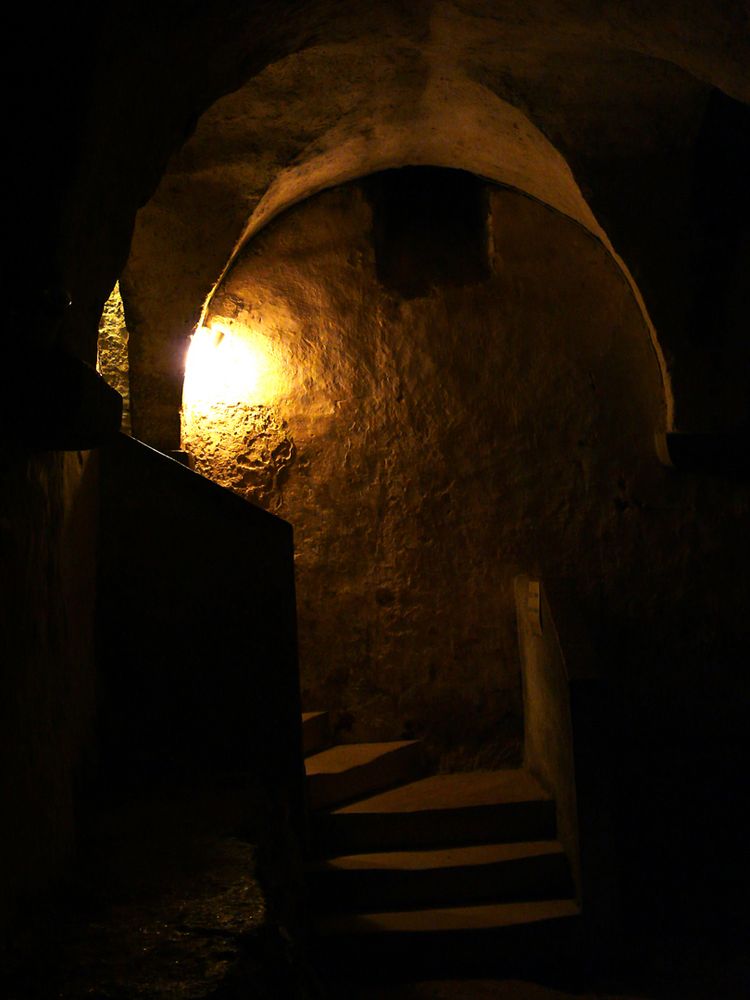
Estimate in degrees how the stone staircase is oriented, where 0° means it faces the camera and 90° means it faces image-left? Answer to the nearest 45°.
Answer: approximately 0°

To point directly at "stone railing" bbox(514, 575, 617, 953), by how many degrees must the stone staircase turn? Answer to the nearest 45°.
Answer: approximately 90° to its left
